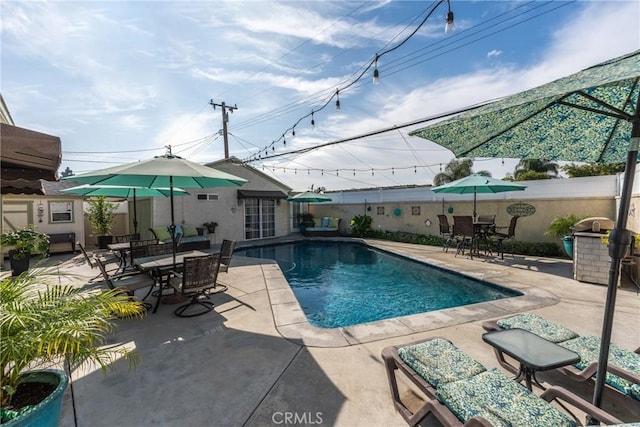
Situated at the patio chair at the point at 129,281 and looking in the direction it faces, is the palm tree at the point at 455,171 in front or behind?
in front

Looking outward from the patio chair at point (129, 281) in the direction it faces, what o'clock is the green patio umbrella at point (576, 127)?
The green patio umbrella is roughly at 2 o'clock from the patio chair.

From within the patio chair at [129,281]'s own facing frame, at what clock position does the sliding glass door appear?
The sliding glass door is roughly at 10 o'clock from the patio chair.

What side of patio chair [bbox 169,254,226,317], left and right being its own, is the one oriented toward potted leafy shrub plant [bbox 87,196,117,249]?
front

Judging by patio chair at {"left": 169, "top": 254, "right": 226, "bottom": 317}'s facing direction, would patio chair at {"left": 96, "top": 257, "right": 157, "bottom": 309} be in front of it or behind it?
in front

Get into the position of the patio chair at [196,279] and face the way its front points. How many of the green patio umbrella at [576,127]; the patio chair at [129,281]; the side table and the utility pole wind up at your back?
2

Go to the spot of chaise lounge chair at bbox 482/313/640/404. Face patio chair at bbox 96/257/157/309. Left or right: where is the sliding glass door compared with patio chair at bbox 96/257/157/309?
right

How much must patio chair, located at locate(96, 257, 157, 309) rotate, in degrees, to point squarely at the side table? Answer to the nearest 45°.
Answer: approximately 45° to its right

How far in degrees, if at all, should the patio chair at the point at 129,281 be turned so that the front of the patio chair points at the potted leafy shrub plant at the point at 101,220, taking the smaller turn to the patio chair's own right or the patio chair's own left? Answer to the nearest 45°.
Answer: approximately 90° to the patio chair's own left

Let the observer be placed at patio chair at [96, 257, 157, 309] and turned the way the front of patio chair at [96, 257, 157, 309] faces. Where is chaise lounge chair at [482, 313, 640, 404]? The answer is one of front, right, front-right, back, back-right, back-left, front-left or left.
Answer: front-right

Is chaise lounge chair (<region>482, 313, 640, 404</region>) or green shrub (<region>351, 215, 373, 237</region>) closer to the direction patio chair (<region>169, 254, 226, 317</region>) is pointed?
the green shrub

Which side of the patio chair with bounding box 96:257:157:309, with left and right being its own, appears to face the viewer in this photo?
right

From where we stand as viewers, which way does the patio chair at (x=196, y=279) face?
facing away from the viewer and to the left of the viewer

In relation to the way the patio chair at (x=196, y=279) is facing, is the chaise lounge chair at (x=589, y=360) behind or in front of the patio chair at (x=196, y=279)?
behind
